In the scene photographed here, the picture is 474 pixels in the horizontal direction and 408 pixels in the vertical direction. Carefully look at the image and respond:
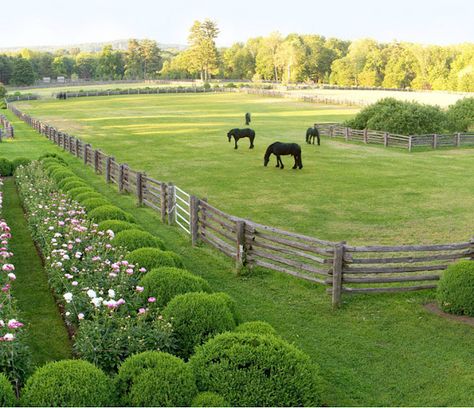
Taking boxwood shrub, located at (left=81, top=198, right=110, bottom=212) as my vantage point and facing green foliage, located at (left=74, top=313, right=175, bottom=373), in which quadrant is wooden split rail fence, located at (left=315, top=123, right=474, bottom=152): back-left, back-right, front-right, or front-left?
back-left

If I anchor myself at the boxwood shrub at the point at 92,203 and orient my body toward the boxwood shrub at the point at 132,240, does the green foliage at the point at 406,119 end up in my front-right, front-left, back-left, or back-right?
back-left

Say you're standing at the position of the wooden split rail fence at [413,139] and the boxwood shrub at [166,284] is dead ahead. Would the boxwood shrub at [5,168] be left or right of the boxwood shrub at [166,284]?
right
